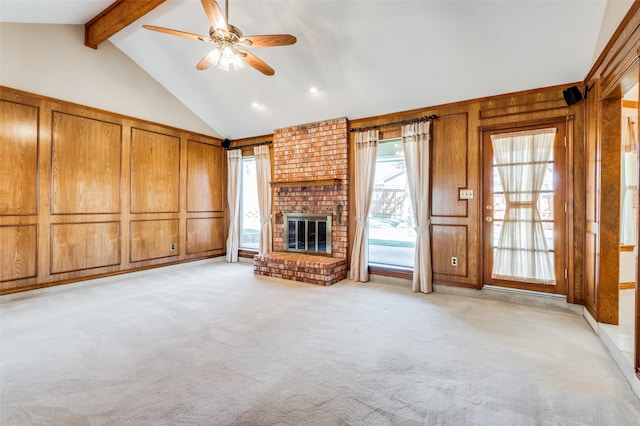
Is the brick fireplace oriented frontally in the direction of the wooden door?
no

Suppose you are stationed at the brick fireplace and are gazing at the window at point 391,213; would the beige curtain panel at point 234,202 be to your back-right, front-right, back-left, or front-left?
back-left

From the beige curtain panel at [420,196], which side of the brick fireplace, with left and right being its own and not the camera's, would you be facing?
left

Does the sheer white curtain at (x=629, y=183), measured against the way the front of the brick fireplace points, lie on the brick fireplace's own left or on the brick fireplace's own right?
on the brick fireplace's own left

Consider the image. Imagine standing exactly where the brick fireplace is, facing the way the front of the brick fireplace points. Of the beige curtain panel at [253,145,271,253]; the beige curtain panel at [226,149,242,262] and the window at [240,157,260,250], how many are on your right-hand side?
3

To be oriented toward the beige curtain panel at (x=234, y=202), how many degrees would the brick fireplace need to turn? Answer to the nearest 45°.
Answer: approximately 90° to its right

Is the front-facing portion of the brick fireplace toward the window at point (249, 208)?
no

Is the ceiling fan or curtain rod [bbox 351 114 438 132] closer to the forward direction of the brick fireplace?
the ceiling fan

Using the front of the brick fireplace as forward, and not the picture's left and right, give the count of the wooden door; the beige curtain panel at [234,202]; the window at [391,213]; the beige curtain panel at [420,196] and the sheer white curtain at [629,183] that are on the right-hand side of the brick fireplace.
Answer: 1

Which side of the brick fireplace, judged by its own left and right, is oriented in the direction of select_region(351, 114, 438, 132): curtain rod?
left

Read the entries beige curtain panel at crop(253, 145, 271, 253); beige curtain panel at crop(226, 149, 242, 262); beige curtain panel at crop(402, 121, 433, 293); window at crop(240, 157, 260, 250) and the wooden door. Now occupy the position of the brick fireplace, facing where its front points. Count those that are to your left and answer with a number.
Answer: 2

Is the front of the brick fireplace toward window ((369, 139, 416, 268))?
no

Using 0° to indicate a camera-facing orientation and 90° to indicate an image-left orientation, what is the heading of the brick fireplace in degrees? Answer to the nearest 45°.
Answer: approximately 45°
